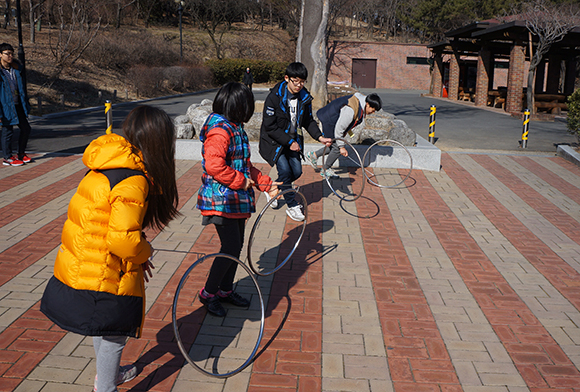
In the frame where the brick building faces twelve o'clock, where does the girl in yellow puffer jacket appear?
The girl in yellow puffer jacket is roughly at 12 o'clock from the brick building.

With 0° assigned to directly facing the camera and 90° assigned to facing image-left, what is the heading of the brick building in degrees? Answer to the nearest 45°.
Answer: approximately 0°

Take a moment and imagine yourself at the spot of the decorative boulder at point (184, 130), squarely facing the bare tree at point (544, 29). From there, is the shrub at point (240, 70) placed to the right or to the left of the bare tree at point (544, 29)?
left

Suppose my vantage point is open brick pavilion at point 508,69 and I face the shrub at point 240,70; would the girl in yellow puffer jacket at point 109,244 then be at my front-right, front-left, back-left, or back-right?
back-left

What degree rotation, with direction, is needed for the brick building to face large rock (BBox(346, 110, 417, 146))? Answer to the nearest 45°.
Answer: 0° — it already faces it

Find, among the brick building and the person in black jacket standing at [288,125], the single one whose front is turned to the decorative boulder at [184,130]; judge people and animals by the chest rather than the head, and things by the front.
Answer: the brick building

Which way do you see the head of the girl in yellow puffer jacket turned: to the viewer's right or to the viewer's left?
to the viewer's right

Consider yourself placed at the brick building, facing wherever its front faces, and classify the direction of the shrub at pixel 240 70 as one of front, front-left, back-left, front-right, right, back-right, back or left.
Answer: front-right

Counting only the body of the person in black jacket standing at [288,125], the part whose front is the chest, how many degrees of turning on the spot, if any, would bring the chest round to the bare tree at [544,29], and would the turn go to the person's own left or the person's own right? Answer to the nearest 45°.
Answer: approximately 90° to the person's own left

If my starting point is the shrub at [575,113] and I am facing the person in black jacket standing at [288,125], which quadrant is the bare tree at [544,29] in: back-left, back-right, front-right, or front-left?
back-right

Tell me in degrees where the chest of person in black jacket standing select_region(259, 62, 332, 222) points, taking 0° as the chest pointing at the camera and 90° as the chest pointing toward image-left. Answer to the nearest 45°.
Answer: approximately 315°
